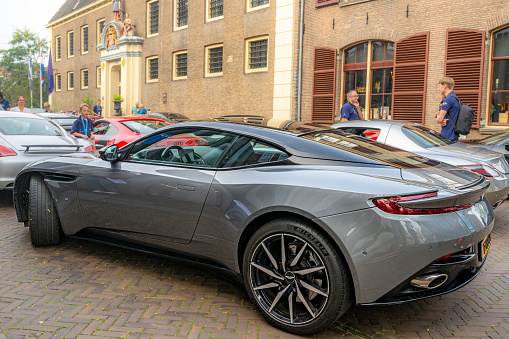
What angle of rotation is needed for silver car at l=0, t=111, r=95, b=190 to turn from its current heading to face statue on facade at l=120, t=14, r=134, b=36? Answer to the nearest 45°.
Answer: approximately 45° to its right

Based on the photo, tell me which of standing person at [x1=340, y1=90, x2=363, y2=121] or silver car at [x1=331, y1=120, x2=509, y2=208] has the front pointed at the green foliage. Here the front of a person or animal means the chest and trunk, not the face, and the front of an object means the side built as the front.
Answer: the silver car

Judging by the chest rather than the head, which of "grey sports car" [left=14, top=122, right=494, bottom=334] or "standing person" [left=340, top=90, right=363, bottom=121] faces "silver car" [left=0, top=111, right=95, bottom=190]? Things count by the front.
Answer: the grey sports car

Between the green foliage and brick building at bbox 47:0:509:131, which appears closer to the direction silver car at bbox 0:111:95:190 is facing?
the green foliage

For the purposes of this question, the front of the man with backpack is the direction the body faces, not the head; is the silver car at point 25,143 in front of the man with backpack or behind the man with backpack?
in front

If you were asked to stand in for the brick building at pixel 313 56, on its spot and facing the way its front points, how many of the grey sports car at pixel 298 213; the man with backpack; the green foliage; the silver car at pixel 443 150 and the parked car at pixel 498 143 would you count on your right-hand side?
1

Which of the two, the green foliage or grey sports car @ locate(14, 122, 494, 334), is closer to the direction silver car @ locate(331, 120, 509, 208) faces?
the green foliage

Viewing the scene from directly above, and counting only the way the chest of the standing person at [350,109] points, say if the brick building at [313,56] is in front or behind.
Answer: behind

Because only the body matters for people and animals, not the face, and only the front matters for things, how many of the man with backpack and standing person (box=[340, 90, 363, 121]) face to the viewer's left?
1

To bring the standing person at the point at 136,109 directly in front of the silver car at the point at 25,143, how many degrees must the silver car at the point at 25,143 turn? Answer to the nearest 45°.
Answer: approximately 45° to its right

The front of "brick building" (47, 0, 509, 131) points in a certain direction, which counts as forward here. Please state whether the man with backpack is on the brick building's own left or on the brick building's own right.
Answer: on the brick building's own left

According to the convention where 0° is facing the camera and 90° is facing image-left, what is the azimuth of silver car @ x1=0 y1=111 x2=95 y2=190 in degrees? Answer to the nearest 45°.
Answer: approximately 135°

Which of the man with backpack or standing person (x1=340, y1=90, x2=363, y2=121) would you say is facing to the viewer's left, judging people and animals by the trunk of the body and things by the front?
the man with backpack

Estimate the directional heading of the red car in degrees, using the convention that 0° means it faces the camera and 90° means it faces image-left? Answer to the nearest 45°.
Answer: approximately 135°

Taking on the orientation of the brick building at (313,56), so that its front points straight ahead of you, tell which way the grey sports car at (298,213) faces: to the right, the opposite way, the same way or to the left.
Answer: to the right

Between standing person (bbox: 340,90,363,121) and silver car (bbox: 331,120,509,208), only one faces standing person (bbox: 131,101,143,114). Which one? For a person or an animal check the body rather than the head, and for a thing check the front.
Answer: the silver car

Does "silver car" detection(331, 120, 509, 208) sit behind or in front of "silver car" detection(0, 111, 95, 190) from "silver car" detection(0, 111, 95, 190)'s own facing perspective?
behind

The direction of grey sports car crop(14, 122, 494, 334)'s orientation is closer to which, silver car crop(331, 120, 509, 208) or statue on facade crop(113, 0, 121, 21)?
the statue on facade
